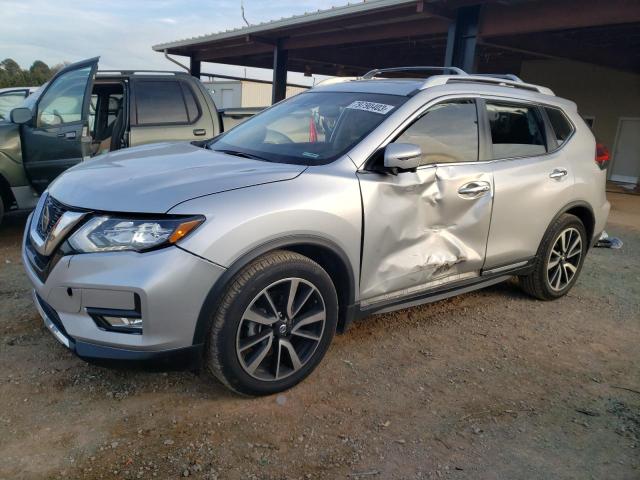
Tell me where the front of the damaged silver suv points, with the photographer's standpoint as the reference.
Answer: facing the viewer and to the left of the viewer
